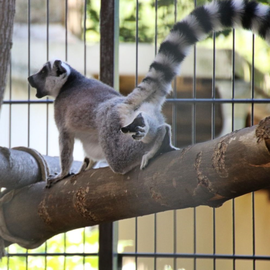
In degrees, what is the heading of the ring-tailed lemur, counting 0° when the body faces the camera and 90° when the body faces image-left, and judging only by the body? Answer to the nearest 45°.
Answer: approximately 90°

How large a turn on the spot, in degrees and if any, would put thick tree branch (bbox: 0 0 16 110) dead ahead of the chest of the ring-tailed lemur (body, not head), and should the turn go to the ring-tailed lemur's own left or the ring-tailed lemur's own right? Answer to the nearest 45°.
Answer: approximately 45° to the ring-tailed lemur's own left

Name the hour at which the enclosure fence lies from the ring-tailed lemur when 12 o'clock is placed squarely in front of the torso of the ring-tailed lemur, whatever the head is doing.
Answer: The enclosure fence is roughly at 3 o'clock from the ring-tailed lemur.

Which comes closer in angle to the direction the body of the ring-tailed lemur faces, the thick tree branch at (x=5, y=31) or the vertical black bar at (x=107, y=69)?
the thick tree branch

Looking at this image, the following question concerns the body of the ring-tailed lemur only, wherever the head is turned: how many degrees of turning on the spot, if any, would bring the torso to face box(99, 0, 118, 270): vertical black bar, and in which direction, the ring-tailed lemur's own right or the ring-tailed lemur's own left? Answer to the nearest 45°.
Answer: approximately 90° to the ring-tailed lemur's own right
